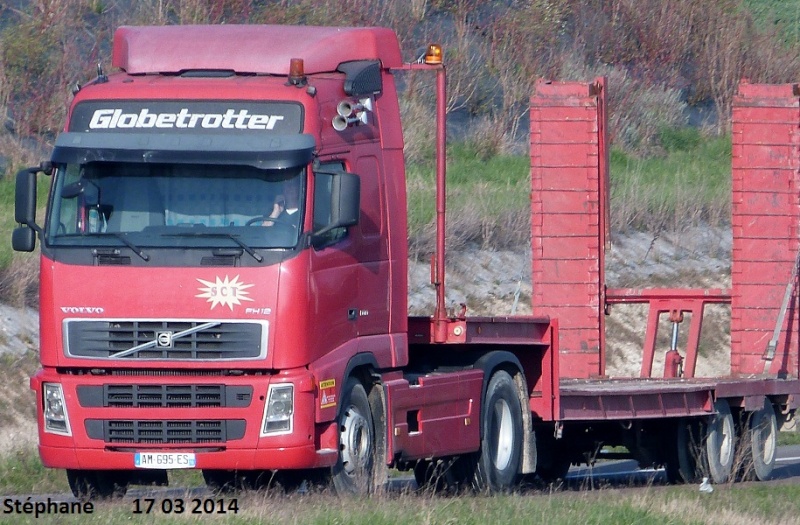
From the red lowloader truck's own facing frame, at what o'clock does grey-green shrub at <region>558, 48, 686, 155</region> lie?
The grey-green shrub is roughly at 5 o'clock from the red lowloader truck.

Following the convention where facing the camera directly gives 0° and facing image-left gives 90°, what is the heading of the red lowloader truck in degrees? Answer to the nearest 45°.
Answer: approximately 45°
